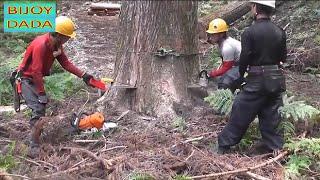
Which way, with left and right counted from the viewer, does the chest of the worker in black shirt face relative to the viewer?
facing away from the viewer and to the left of the viewer

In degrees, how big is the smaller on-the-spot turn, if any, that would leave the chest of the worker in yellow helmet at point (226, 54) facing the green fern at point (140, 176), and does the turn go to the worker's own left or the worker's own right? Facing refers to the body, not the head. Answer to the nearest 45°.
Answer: approximately 90° to the worker's own left

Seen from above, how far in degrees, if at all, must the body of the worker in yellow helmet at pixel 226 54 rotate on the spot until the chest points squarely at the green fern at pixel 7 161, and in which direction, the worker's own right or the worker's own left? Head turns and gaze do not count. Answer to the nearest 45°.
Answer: approximately 45° to the worker's own left

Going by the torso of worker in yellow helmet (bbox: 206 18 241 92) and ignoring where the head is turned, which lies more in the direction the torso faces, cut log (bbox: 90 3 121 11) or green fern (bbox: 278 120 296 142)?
the cut log

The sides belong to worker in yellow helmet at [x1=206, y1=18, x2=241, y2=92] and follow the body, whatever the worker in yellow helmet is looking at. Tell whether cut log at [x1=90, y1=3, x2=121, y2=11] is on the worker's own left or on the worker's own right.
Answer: on the worker's own right

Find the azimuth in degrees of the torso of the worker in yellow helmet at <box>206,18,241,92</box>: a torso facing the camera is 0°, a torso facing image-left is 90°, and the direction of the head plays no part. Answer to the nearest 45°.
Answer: approximately 90°

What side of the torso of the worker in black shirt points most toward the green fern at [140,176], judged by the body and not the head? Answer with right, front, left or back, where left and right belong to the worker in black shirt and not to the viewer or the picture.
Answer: left

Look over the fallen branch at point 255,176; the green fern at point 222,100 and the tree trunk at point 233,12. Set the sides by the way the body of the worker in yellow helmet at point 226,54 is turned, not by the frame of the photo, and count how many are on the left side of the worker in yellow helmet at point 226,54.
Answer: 2

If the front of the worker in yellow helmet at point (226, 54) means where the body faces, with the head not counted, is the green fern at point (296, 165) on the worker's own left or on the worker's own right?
on the worker's own left

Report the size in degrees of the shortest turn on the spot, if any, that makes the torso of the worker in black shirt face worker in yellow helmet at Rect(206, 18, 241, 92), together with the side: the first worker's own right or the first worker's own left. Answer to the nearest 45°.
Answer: approximately 45° to the first worker's own right

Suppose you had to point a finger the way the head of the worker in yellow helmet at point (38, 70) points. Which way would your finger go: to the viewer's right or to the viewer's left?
to the viewer's right
